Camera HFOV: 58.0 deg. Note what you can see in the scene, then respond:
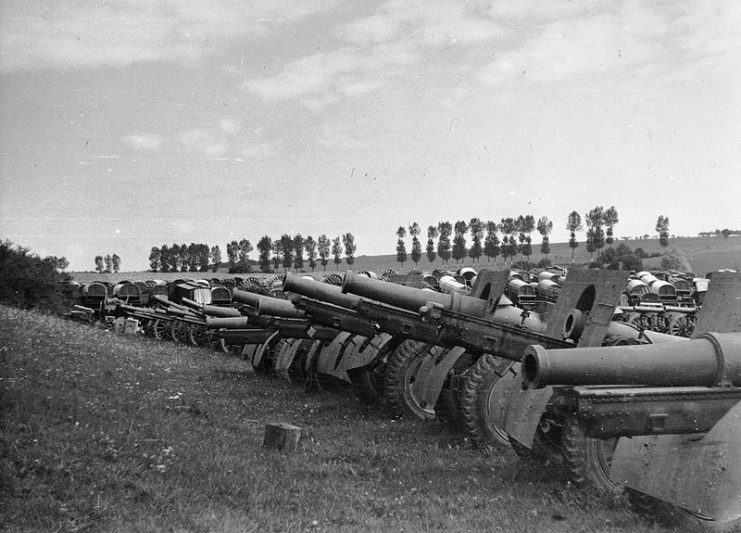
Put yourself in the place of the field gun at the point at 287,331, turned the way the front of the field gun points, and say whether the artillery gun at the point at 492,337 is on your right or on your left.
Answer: on your left

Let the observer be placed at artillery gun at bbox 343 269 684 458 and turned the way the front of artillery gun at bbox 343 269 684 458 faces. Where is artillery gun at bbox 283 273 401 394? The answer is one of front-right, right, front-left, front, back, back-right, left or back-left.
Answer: right

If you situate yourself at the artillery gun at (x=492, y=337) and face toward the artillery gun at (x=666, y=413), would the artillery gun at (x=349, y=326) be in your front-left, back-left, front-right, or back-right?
back-right

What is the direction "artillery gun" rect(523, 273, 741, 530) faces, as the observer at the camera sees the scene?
facing the viewer and to the left of the viewer
